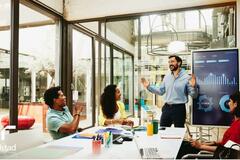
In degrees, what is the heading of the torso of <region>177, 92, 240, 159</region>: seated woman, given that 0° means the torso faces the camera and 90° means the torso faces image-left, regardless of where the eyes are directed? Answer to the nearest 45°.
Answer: approximately 90°

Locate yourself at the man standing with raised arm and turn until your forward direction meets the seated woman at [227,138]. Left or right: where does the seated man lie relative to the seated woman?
right

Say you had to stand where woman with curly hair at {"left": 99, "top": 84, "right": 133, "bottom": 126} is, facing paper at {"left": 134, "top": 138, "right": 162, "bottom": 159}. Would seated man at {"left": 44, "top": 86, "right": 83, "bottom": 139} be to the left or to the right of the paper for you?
right

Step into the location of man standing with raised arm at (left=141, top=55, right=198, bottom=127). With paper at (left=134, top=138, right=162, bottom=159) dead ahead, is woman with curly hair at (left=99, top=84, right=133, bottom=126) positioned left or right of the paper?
right

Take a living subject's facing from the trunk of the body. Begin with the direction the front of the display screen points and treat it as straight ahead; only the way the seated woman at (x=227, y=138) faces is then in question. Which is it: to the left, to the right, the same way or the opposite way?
to the right

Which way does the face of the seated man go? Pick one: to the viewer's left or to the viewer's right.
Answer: to the viewer's right

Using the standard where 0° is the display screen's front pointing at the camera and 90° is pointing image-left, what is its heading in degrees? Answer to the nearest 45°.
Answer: approximately 0°

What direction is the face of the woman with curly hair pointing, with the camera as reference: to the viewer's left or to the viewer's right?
to the viewer's right

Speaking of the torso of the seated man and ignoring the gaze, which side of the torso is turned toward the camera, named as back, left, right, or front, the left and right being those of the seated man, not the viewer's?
right
